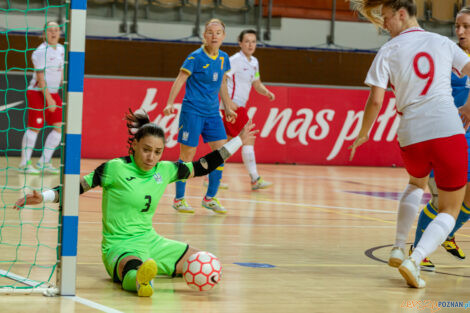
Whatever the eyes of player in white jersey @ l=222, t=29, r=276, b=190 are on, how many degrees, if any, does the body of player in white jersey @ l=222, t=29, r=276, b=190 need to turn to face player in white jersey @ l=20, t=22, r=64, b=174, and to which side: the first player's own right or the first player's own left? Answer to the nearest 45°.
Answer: approximately 135° to the first player's own right

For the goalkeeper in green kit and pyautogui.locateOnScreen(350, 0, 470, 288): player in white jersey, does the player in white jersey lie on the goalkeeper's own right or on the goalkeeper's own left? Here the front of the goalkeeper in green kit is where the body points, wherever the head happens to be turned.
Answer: on the goalkeeper's own left

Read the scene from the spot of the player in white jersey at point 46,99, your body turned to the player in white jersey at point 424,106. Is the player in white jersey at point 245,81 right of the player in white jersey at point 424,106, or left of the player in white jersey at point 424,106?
left

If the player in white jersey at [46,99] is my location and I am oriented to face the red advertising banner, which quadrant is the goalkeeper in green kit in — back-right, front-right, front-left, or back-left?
back-right

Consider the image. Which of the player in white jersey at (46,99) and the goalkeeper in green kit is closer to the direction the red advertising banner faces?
the goalkeeper in green kit

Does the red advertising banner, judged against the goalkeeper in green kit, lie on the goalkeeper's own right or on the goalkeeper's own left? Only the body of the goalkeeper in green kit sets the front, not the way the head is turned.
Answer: on the goalkeeper's own left

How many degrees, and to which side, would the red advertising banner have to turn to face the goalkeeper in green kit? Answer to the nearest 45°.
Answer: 0° — it already faces them
